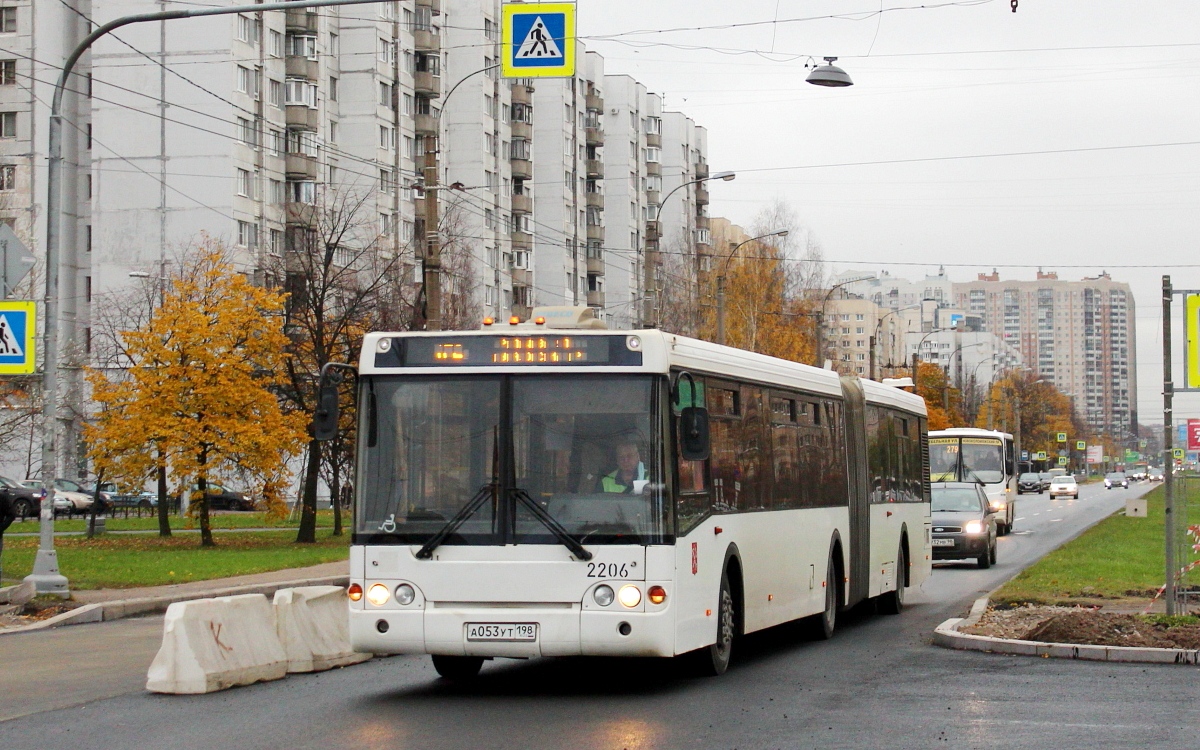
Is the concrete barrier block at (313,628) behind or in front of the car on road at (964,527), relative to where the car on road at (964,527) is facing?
in front

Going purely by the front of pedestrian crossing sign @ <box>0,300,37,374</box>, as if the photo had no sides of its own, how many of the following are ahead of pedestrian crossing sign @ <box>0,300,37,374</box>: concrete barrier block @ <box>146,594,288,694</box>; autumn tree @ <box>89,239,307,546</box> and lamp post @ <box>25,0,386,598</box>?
1

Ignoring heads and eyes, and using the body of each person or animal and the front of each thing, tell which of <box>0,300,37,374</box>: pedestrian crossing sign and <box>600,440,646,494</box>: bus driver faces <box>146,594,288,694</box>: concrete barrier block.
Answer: the pedestrian crossing sign

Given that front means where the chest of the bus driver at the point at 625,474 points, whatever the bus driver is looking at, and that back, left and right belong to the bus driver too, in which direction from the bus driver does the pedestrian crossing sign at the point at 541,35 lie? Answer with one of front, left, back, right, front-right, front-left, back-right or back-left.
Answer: back

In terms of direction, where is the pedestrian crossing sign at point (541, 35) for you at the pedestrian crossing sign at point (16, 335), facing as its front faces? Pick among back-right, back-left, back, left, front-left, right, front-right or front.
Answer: front-left

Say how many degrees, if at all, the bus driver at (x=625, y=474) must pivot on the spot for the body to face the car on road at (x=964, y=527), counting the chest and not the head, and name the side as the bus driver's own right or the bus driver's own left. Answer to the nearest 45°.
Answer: approximately 180°

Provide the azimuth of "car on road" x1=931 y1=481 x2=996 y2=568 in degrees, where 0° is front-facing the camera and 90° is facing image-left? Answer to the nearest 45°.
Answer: approximately 0°

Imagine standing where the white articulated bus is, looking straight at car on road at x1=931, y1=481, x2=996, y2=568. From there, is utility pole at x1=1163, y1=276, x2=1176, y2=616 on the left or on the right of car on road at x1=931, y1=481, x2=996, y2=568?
right

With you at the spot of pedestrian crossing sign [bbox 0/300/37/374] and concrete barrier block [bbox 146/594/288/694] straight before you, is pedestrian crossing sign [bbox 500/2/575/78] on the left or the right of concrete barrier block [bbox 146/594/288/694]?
left

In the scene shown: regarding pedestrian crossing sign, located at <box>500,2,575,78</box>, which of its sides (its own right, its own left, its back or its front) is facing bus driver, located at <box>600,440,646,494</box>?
front

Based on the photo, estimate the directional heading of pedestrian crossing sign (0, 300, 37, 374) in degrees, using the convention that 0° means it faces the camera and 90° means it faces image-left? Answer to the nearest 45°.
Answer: approximately 0°
